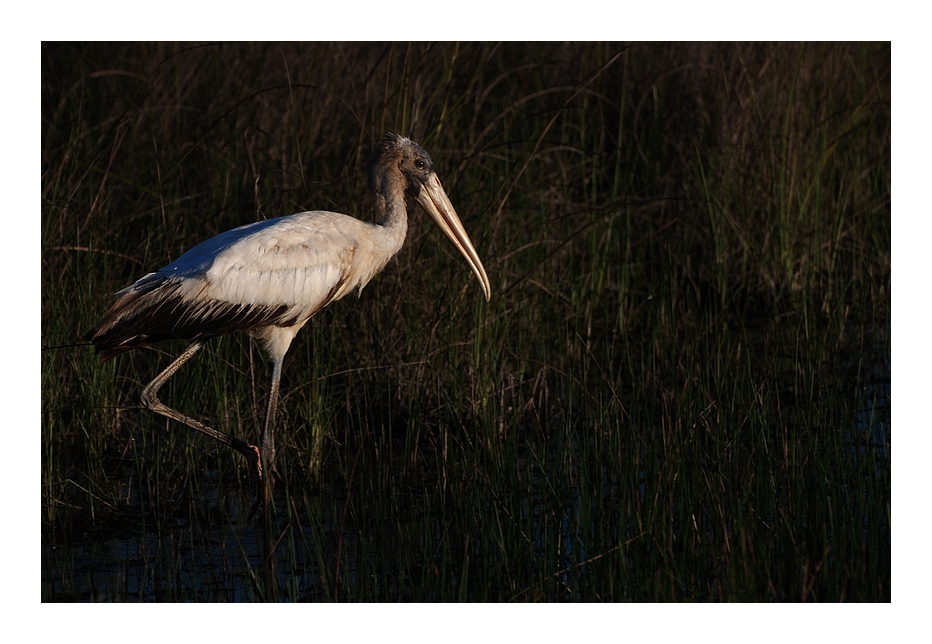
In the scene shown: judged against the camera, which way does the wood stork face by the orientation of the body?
to the viewer's right
